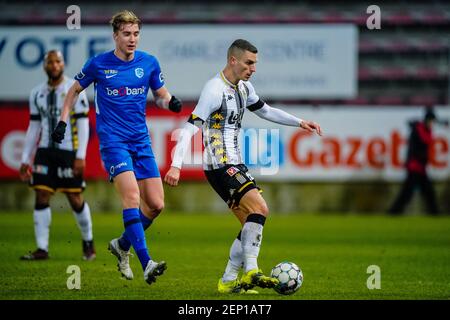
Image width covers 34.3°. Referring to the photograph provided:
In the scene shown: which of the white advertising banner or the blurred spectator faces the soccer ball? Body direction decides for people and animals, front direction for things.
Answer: the white advertising banner

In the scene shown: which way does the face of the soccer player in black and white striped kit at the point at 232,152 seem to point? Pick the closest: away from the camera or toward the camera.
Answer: toward the camera

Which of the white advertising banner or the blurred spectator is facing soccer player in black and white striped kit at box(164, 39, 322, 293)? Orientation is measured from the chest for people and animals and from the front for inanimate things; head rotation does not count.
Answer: the white advertising banner

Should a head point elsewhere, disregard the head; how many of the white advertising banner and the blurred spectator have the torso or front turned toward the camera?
1

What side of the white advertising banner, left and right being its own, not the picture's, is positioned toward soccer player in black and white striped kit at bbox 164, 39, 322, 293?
front

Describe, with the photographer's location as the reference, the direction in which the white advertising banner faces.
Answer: facing the viewer

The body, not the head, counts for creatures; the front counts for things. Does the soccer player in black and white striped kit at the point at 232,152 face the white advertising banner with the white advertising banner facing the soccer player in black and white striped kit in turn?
no

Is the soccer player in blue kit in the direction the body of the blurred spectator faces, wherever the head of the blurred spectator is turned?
no

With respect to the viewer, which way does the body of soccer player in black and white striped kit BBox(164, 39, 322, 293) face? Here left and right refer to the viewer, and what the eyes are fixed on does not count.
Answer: facing the viewer and to the right of the viewer

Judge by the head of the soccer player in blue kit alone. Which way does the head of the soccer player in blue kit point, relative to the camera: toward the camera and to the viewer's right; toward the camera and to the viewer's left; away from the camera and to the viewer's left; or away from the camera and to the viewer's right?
toward the camera and to the viewer's right

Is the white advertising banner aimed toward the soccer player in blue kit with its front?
yes

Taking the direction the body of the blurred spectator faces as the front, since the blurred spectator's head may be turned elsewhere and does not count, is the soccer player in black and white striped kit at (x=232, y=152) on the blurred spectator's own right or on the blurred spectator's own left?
on the blurred spectator's own right

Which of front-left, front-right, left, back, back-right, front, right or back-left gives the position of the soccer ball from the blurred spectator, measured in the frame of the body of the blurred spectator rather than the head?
right

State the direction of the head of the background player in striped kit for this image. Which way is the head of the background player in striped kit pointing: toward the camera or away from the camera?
toward the camera

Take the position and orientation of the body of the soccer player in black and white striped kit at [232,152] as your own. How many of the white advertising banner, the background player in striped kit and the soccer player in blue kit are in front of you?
0

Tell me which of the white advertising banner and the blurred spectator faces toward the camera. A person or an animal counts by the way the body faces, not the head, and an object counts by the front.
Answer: the white advertising banner

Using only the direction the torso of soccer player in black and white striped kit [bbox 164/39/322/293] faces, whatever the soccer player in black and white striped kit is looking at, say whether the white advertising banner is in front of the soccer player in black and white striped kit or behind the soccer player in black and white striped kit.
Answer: behind

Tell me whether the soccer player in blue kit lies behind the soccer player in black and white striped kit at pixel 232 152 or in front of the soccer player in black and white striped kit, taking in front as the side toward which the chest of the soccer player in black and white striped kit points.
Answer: behind
